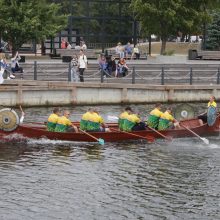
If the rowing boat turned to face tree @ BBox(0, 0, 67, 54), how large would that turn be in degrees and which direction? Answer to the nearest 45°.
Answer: approximately 90° to its right

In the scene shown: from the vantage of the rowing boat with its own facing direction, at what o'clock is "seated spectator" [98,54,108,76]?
The seated spectator is roughly at 3 o'clock from the rowing boat.

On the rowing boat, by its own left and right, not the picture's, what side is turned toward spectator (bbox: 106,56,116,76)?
right

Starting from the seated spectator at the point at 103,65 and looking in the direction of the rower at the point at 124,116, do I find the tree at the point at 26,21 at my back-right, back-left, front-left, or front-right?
back-right

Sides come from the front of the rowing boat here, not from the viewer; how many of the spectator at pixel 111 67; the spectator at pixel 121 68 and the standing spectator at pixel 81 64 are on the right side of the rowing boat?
3

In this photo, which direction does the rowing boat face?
to the viewer's left
